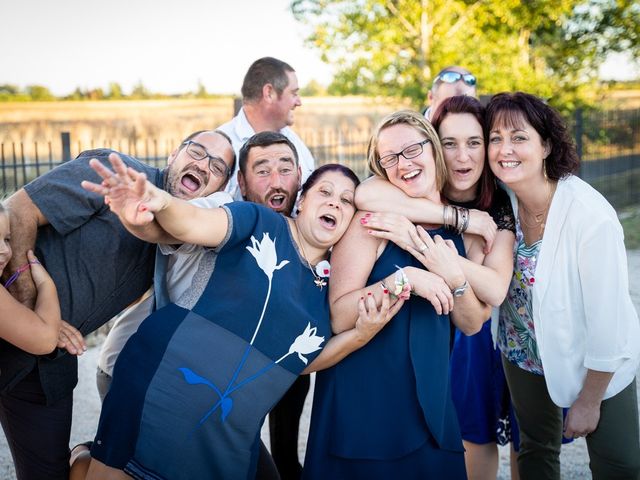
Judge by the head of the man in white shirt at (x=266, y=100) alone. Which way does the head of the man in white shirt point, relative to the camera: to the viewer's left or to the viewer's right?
to the viewer's right

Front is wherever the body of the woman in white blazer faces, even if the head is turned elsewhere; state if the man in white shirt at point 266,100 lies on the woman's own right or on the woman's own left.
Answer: on the woman's own right

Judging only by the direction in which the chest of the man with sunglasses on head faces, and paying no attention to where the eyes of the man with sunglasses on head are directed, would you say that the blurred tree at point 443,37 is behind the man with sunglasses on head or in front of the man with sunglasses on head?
behind

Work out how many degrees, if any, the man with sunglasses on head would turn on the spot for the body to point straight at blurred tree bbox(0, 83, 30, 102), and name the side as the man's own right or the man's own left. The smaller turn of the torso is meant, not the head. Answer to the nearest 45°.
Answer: approximately 180°

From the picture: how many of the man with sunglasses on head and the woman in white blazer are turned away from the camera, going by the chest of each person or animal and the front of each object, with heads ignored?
0

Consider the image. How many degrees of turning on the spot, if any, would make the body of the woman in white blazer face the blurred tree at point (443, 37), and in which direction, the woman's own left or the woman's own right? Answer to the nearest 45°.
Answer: approximately 135° to the woman's own right

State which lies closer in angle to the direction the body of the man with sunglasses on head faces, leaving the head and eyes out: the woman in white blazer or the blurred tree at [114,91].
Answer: the woman in white blazer

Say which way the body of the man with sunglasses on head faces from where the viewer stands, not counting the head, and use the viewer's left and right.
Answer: facing the viewer and to the right of the viewer

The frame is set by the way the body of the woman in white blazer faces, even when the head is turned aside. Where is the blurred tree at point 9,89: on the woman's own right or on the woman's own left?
on the woman's own right
